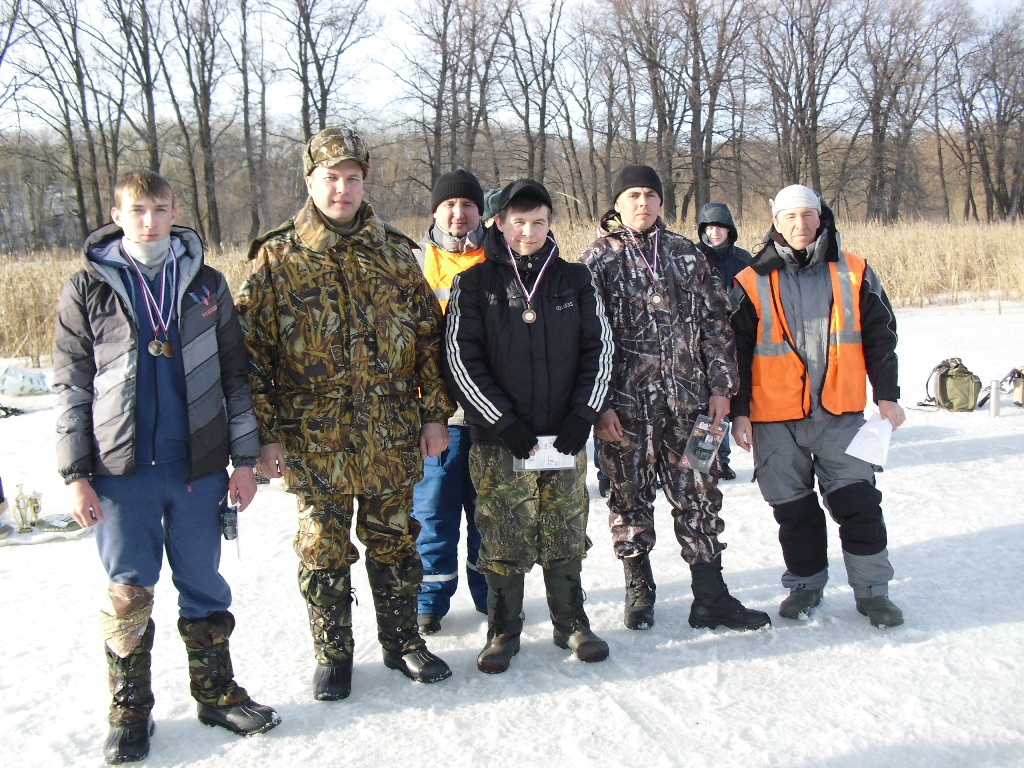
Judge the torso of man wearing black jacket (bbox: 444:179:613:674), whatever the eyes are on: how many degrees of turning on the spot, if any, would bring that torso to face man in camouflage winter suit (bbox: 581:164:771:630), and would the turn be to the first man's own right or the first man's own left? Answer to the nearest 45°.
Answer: approximately 135° to the first man's own left

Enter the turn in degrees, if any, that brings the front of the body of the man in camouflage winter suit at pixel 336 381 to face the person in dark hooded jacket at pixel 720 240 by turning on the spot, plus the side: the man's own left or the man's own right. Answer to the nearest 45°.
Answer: approximately 135° to the man's own left

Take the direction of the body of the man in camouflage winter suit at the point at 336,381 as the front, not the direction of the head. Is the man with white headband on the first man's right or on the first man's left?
on the first man's left

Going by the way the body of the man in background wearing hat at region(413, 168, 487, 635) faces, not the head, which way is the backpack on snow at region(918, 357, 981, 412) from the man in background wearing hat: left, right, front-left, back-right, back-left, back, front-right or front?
back-left

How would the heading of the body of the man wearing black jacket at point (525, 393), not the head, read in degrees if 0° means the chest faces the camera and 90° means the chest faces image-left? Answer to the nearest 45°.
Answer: approximately 0°

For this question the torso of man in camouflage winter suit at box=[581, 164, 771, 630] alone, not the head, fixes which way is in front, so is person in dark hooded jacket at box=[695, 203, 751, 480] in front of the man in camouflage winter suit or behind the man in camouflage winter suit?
behind

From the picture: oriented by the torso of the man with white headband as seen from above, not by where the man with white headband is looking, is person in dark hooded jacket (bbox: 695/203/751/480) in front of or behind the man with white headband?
behind

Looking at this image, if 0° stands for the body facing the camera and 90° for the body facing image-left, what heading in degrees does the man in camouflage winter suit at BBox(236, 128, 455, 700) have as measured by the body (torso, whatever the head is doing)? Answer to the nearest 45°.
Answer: approximately 0°
